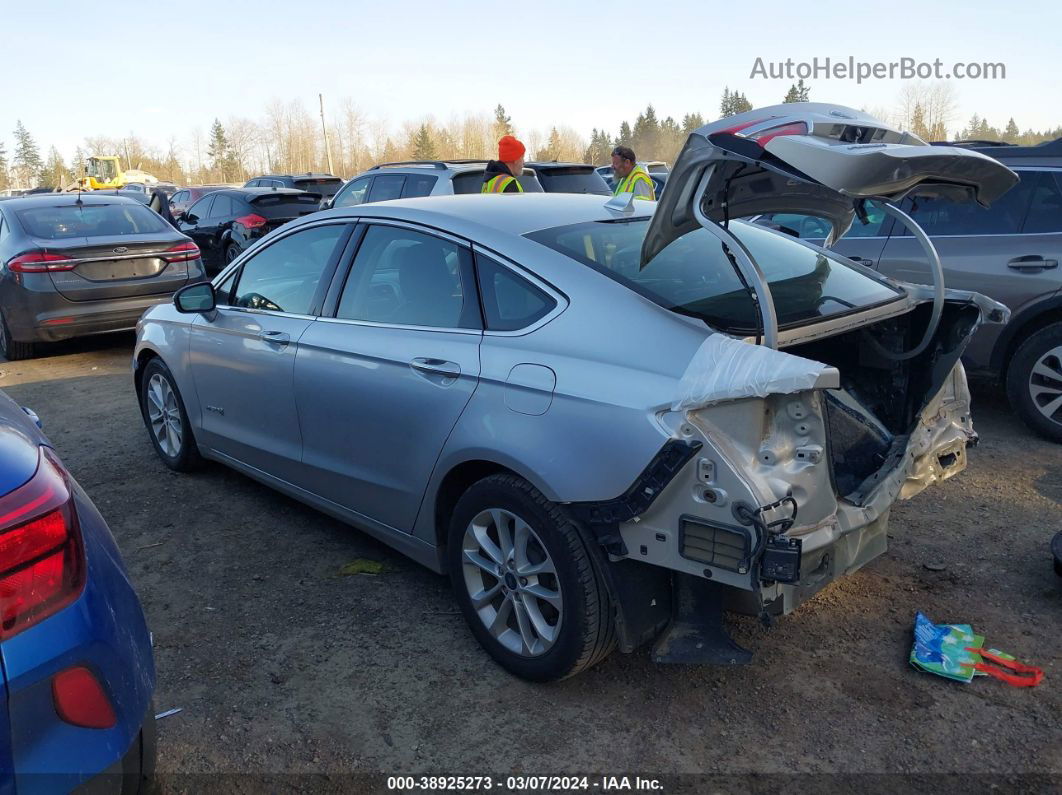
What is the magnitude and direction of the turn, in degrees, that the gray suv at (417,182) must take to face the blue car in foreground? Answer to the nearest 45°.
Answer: approximately 135° to its left

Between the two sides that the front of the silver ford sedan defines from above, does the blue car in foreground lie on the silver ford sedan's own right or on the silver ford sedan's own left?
on the silver ford sedan's own left

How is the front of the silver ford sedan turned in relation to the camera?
facing away from the viewer and to the left of the viewer

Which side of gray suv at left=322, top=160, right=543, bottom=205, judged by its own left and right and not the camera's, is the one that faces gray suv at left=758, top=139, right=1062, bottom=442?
back

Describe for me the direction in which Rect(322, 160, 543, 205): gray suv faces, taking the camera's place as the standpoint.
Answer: facing away from the viewer and to the left of the viewer

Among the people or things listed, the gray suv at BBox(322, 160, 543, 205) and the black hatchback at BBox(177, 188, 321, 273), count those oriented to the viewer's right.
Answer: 0

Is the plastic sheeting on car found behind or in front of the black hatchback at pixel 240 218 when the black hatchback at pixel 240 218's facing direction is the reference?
behind

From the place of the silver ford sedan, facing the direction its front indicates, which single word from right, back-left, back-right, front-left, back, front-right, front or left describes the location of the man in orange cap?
front-right

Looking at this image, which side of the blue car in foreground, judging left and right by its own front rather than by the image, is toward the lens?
back

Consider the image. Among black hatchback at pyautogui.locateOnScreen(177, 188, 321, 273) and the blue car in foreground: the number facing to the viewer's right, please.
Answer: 0

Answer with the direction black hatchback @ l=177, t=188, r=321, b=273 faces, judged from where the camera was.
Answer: facing away from the viewer and to the left of the viewer

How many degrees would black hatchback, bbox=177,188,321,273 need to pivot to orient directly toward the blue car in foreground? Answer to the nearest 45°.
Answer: approximately 135° to its left
